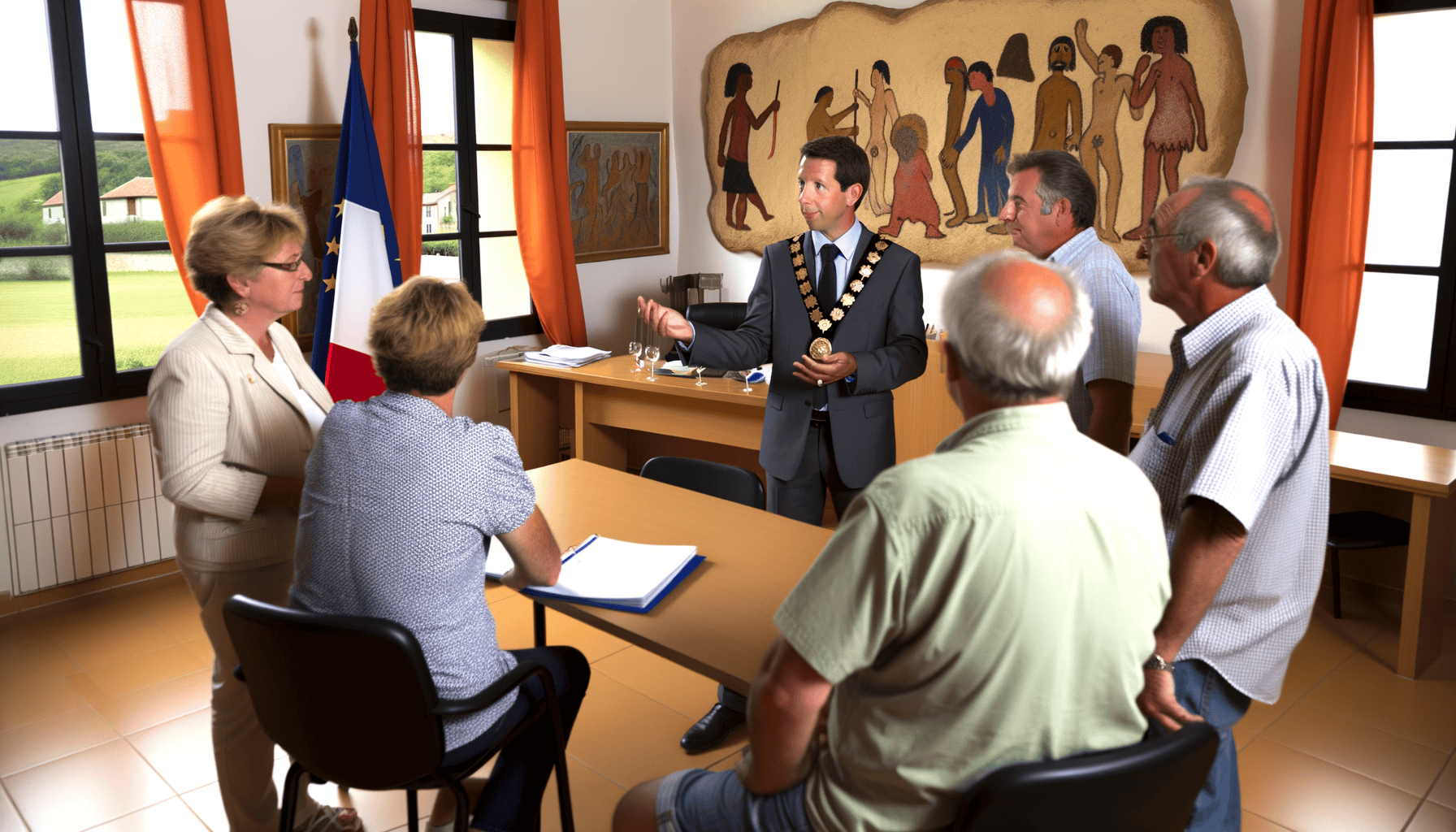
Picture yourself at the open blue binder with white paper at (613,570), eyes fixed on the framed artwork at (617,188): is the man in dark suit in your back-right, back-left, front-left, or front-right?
front-right

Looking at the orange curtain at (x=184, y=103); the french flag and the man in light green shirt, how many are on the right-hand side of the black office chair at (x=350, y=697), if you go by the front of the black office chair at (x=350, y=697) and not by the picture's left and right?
1

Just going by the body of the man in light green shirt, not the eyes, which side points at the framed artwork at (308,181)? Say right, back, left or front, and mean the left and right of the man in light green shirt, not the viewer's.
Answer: front

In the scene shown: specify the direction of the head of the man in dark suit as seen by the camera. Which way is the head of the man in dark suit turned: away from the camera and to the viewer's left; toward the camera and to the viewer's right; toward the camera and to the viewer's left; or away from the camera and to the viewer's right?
toward the camera and to the viewer's left

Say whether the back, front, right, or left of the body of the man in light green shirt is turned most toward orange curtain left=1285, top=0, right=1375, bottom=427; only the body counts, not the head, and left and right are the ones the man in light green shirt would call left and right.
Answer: right

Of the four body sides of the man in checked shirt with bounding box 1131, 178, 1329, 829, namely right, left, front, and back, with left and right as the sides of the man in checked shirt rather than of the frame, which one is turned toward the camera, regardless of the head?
left

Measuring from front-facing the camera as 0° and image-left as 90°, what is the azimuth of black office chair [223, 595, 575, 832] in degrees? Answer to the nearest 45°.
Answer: approximately 225°

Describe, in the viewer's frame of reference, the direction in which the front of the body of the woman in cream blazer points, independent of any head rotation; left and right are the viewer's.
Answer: facing to the right of the viewer

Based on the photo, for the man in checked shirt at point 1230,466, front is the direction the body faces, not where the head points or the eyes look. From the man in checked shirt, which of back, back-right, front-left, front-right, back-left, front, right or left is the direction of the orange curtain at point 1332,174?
right

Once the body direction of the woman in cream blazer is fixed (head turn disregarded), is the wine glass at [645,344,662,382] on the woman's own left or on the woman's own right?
on the woman's own left

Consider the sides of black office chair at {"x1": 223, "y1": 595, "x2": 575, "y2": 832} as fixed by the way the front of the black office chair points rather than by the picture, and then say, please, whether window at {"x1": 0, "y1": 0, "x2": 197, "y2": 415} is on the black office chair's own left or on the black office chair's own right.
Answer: on the black office chair's own left

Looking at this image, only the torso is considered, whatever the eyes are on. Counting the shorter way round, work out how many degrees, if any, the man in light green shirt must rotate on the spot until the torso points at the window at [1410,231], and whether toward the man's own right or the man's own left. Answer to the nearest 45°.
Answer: approximately 90° to the man's own right

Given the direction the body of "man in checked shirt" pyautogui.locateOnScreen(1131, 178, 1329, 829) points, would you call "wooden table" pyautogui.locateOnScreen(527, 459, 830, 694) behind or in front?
in front

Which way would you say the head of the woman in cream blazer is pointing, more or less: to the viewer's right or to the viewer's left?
to the viewer's right

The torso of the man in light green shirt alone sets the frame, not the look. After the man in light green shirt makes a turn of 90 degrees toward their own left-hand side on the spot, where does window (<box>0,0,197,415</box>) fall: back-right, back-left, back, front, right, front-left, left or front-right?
right

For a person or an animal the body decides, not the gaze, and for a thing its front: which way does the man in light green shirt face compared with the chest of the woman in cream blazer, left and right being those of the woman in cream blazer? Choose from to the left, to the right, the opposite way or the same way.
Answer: to the left
